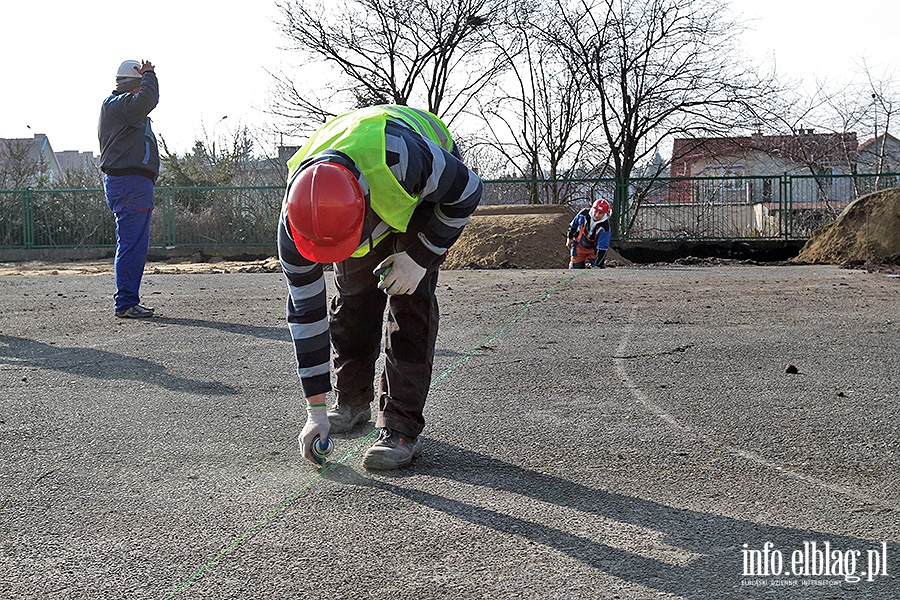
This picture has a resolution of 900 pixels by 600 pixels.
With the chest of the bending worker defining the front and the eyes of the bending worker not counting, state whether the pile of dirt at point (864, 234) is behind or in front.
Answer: behind

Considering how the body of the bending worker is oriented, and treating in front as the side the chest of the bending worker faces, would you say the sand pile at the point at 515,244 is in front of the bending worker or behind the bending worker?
behind

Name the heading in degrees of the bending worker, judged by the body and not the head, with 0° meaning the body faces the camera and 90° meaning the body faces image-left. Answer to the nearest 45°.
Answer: approximately 45°

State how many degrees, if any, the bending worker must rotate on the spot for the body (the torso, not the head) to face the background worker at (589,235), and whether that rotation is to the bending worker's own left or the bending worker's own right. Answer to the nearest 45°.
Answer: approximately 135° to the bending worker's own right

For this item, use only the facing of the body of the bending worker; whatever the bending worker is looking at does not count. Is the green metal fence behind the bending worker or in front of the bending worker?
behind
